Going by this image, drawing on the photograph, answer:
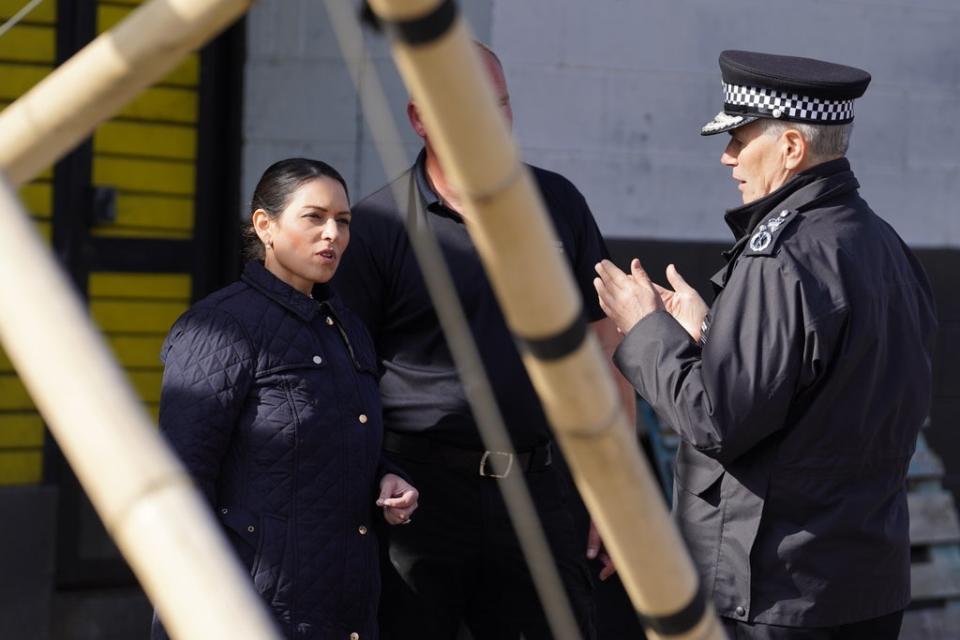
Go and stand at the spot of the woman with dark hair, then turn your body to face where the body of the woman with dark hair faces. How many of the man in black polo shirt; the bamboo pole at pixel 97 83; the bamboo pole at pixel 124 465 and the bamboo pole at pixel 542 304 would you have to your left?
1

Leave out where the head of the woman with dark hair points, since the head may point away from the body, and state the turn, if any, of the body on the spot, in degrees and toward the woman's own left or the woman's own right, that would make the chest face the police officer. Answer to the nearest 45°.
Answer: approximately 45° to the woman's own left

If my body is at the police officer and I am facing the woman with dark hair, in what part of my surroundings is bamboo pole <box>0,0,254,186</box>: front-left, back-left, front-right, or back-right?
front-left

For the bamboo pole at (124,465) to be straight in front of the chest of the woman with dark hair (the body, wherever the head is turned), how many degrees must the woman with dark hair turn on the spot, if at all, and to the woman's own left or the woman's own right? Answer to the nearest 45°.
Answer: approximately 45° to the woman's own right

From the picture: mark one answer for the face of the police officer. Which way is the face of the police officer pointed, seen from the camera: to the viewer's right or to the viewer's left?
to the viewer's left

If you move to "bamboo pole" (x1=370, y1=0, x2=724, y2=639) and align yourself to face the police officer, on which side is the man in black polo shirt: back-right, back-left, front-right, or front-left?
front-left

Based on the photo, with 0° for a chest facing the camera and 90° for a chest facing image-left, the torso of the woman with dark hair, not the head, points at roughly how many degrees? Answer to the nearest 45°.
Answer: approximately 315°

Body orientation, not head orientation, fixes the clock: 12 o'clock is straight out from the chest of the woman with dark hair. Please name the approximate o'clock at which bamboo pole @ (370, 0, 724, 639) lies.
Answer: The bamboo pole is roughly at 1 o'clock from the woman with dark hair.

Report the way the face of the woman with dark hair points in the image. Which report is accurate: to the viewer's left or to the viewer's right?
to the viewer's right

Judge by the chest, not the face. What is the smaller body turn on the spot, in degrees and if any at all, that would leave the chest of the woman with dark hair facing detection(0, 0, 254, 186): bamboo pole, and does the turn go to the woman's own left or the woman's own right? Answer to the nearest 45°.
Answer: approximately 45° to the woman's own right

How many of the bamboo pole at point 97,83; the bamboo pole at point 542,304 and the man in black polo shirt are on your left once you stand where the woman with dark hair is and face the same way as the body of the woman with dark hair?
1

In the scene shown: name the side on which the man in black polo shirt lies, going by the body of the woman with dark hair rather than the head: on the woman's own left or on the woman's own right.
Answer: on the woman's own left
